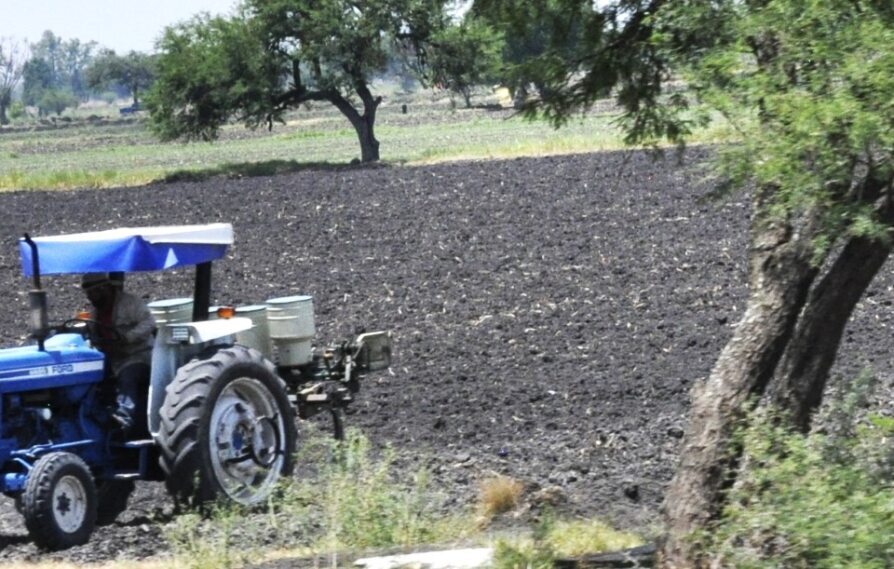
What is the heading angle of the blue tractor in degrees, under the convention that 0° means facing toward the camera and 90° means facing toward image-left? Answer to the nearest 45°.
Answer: approximately 45°

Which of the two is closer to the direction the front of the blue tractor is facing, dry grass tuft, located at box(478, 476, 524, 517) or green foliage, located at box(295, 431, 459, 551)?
the green foliage

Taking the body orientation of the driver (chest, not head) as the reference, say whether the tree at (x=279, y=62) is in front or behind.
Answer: behind

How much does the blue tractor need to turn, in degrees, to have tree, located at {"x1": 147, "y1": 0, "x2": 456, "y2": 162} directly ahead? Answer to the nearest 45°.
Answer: approximately 135° to its right
